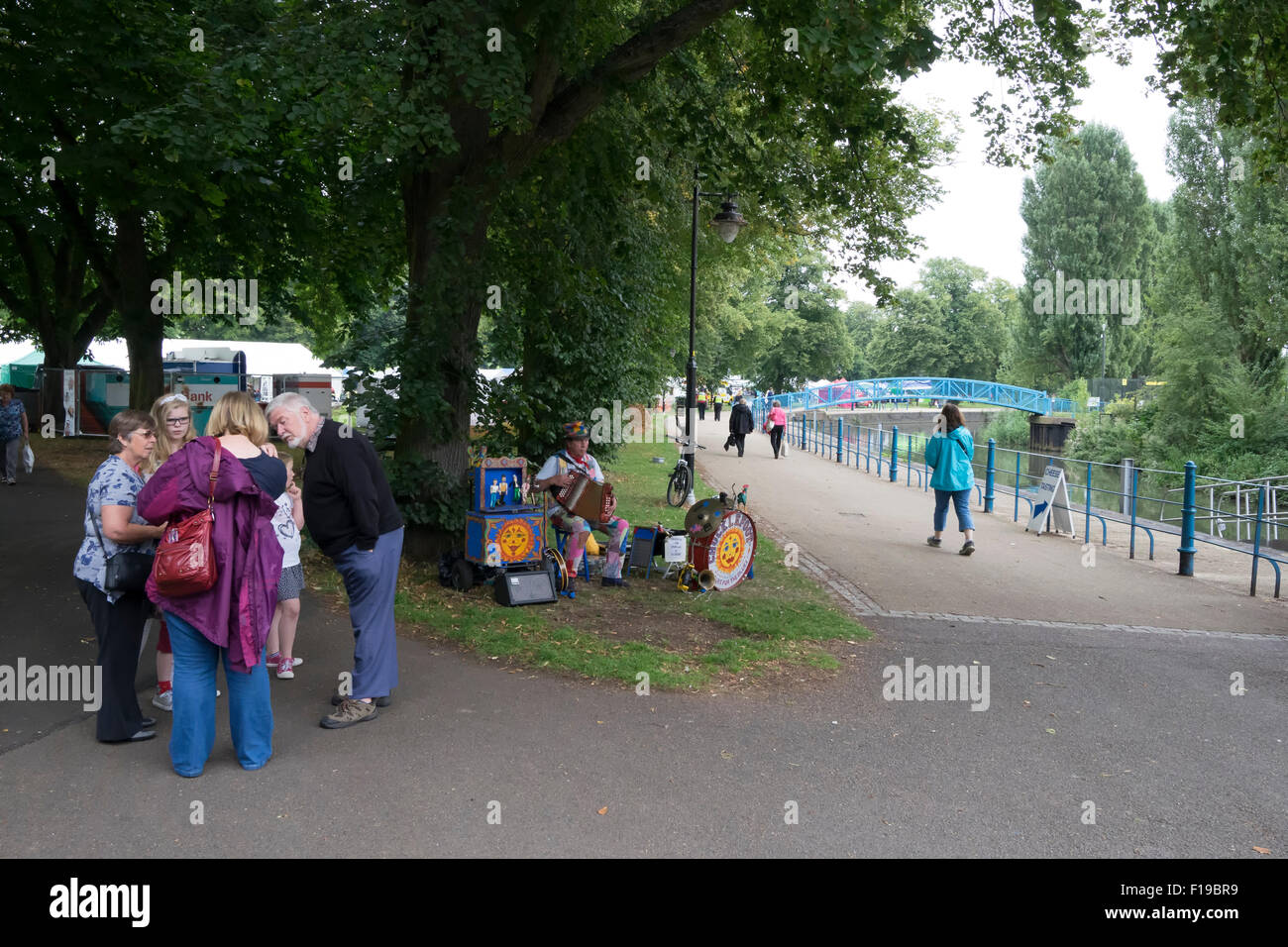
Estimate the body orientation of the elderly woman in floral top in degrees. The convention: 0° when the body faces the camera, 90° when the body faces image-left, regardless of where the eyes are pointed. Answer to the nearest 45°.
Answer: approximately 270°

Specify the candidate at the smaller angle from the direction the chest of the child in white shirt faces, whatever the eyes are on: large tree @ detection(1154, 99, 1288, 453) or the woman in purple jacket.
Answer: the woman in purple jacket

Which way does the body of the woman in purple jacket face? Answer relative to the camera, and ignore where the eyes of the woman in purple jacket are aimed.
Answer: away from the camera

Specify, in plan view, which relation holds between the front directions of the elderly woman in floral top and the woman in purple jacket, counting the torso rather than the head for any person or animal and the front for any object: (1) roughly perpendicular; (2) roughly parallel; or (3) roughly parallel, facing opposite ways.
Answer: roughly perpendicular

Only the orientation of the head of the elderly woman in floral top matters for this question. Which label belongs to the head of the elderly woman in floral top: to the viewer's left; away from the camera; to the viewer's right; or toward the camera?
to the viewer's right

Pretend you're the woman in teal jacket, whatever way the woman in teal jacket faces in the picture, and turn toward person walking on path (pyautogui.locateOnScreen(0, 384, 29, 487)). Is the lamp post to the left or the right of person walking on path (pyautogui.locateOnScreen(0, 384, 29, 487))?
right

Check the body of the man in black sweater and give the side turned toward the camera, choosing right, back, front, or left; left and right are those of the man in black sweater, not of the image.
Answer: left
